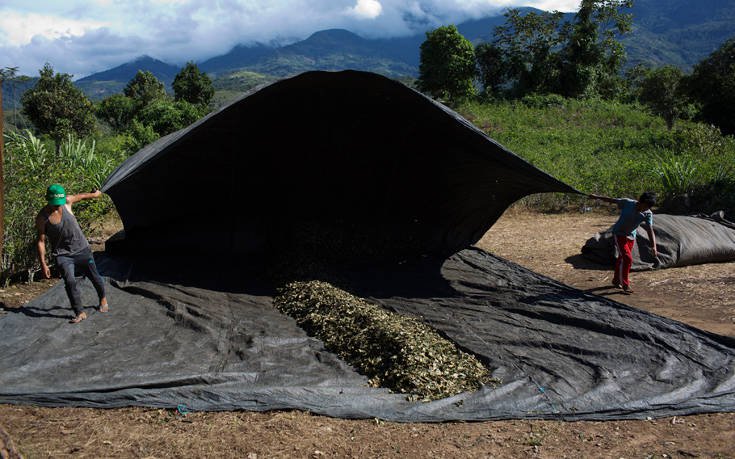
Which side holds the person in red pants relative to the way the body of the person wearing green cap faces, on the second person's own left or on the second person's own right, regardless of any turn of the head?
on the second person's own left

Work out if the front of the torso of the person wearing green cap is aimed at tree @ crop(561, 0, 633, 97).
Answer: no

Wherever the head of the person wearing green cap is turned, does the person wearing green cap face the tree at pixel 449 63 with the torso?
no

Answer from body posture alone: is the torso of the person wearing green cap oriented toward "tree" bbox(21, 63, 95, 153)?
no

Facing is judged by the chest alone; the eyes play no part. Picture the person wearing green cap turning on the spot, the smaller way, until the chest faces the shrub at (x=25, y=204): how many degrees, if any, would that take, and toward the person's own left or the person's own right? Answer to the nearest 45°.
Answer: approximately 180°

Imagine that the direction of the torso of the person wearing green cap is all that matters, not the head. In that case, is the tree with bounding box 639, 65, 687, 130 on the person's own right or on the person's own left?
on the person's own left
